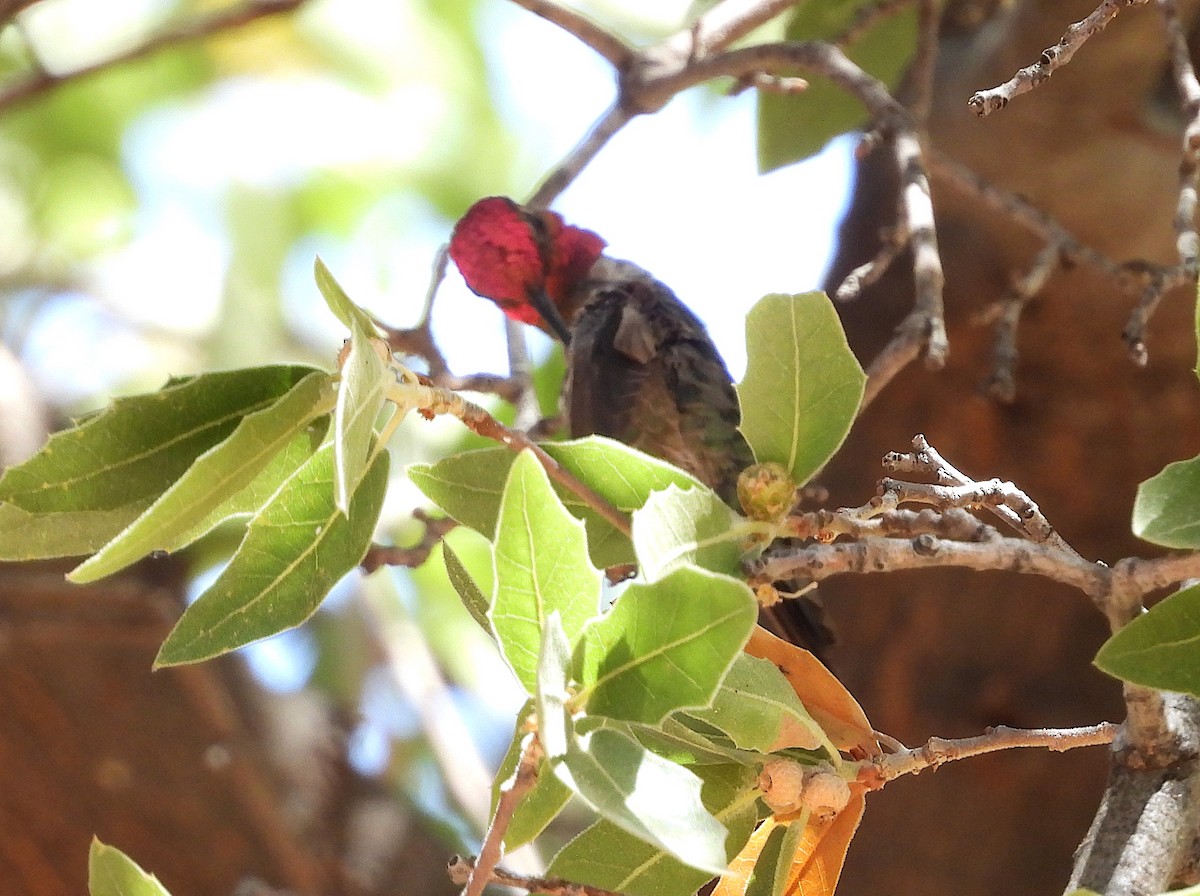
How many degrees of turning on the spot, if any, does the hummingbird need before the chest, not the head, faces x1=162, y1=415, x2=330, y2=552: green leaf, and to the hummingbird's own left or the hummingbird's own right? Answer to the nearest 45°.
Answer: approximately 45° to the hummingbird's own left
